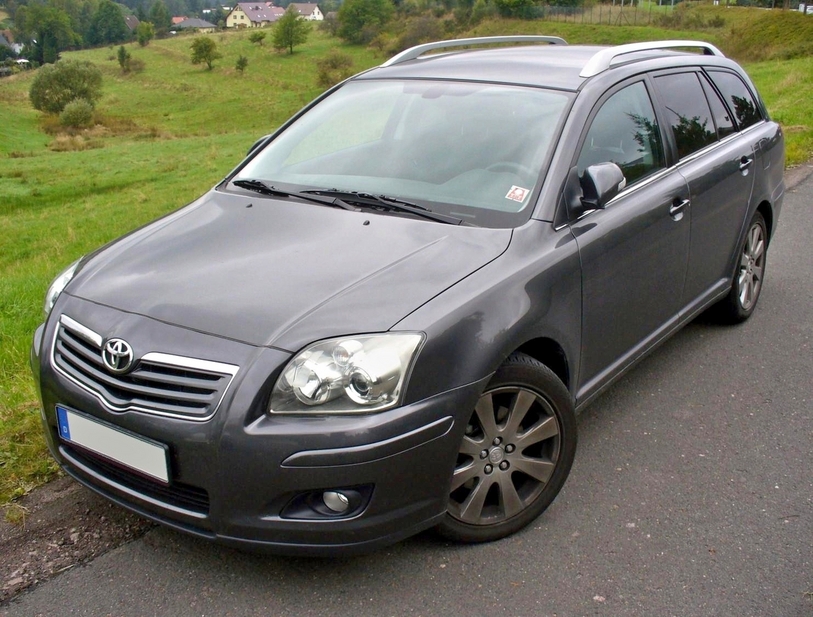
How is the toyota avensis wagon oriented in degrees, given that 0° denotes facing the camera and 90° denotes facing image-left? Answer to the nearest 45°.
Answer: approximately 45°
